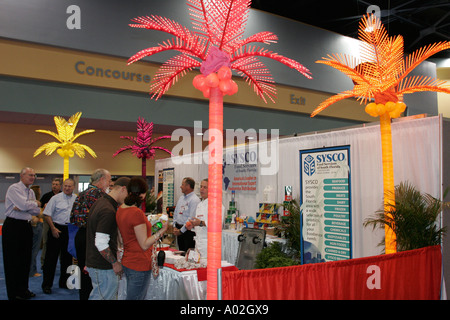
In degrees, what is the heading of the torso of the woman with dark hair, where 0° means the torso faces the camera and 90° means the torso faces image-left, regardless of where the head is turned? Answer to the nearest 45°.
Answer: approximately 225°

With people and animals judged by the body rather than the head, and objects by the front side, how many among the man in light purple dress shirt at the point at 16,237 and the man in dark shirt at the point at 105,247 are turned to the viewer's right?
2

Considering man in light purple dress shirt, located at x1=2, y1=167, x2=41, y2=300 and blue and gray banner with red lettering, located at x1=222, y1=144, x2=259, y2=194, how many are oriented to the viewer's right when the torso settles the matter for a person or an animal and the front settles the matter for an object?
1

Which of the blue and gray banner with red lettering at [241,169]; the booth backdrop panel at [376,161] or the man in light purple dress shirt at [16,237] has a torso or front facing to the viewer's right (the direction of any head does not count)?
the man in light purple dress shirt

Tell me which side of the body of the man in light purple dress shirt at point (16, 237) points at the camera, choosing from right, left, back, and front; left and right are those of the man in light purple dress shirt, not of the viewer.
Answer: right

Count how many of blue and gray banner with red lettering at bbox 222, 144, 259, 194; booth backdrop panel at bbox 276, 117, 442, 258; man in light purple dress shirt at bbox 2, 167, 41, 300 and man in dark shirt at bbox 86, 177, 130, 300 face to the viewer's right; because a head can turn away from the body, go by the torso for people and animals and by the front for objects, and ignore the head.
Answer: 2

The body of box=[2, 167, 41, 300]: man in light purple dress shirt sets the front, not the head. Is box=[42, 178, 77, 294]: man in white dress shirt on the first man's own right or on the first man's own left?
on the first man's own left
